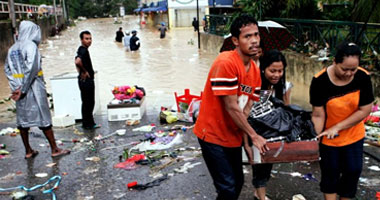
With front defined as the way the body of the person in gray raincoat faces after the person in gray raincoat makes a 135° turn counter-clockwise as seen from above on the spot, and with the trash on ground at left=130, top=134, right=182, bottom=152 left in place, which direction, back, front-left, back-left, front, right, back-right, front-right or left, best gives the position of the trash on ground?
back

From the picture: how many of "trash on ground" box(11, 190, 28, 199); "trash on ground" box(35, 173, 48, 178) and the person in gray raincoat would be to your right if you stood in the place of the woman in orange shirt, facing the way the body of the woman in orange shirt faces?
3

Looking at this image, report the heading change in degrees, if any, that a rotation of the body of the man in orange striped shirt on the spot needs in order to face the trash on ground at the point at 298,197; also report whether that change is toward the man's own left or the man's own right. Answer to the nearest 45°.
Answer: approximately 90° to the man's own left

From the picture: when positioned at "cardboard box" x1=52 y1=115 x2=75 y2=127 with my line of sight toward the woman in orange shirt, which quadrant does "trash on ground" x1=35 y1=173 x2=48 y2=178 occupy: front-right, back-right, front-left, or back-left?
front-right

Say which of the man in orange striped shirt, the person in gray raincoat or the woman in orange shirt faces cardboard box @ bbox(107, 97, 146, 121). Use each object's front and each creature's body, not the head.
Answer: the person in gray raincoat

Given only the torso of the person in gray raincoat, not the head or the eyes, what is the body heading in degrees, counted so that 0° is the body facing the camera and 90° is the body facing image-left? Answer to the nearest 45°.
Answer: approximately 225°

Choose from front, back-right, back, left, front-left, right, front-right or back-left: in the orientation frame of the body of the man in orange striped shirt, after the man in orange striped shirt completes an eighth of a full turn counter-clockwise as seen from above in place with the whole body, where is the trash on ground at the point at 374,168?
front-left

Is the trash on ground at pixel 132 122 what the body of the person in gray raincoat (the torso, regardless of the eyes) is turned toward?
yes

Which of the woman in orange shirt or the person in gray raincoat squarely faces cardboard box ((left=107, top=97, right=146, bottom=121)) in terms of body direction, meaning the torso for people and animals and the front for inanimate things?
the person in gray raincoat

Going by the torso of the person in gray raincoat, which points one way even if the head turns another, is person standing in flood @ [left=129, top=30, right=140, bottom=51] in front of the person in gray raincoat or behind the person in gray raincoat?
in front

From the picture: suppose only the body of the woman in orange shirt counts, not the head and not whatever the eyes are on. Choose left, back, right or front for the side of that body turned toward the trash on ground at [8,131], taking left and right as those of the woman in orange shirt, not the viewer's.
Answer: right

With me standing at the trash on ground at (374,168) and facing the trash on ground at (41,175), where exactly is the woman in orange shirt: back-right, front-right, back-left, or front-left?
front-left
